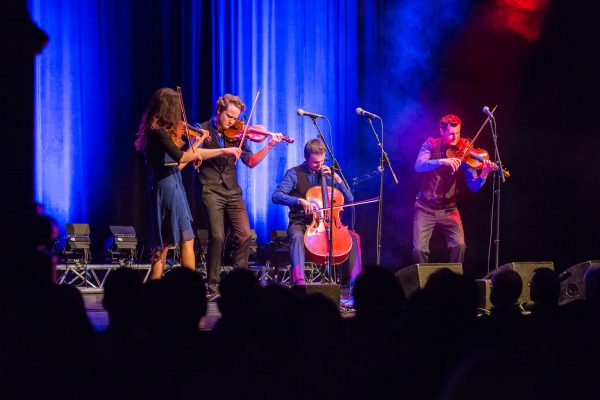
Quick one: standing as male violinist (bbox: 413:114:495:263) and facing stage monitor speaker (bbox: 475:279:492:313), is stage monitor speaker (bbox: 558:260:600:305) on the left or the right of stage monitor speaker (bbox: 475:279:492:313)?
left

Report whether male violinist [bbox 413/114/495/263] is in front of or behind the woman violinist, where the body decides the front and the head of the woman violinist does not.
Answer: in front

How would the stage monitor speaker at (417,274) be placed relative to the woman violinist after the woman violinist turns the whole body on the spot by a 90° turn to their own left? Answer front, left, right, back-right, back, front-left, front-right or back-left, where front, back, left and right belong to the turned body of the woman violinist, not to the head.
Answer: right

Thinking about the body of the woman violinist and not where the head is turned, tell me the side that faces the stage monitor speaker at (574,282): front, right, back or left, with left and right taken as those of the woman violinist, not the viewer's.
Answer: front

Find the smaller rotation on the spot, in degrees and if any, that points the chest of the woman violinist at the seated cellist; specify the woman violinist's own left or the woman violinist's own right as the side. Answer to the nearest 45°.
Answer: approximately 45° to the woman violinist's own left

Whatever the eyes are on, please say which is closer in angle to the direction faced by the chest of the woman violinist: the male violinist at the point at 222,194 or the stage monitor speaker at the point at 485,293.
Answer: the stage monitor speaker

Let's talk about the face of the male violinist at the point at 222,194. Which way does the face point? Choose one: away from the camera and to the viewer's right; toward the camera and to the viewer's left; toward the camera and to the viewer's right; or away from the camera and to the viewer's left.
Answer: toward the camera and to the viewer's right

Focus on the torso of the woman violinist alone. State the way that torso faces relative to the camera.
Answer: to the viewer's right

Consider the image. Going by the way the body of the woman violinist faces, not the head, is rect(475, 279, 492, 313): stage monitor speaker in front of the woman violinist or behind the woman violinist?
in front

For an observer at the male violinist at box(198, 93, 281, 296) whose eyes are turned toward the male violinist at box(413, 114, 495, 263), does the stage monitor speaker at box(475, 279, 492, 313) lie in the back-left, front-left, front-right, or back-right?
front-right
